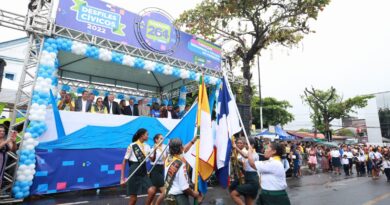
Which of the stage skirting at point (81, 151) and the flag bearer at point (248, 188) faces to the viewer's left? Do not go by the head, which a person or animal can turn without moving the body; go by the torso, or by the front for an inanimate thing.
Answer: the flag bearer

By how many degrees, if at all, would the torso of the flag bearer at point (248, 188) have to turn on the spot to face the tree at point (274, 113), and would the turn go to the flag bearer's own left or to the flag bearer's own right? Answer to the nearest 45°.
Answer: approximately 90° to the flag bearer's own right

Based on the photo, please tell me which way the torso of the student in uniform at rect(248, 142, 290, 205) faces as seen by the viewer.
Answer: to the viewer's left

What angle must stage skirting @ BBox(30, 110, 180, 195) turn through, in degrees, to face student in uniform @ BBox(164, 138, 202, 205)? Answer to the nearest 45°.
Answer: approximately 45° to its right

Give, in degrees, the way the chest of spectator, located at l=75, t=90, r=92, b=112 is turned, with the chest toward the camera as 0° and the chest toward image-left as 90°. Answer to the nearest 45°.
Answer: approximately 315°

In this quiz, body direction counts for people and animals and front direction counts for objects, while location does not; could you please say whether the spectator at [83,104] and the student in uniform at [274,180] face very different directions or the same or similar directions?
very different directions

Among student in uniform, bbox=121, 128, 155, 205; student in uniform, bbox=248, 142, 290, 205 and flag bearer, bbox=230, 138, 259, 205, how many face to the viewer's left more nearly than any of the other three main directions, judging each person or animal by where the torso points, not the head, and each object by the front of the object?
2
